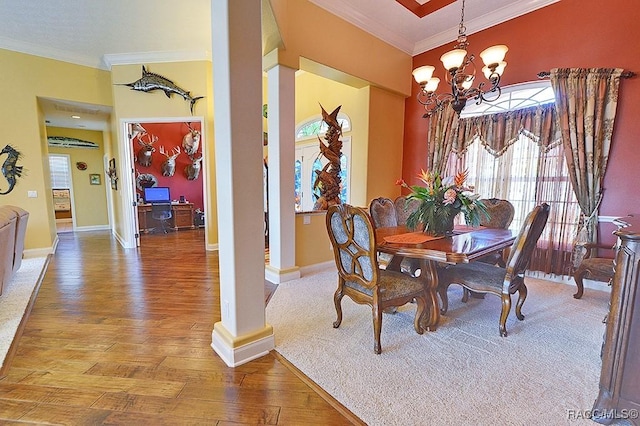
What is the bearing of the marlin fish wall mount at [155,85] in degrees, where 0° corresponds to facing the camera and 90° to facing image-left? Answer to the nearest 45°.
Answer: approximately 90°

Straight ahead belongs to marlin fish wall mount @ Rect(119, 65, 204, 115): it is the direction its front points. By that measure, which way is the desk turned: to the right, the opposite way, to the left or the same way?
to the left

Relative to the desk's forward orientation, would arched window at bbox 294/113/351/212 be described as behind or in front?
in front

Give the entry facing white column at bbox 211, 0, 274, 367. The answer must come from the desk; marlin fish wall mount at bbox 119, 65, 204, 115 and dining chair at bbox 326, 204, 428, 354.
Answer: the desk

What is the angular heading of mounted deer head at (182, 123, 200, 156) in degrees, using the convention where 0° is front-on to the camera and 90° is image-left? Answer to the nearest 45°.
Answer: approximately 0°

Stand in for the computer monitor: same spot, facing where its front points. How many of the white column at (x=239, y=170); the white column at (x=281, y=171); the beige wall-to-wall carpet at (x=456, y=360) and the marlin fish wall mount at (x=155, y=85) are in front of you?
4

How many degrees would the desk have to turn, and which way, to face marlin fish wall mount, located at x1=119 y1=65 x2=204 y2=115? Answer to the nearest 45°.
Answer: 0° — it already faces it

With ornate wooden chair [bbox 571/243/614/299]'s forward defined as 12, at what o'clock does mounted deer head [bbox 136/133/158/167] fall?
The mounted deer head is roughly at 1 o'clock from the ornate wooden chair.

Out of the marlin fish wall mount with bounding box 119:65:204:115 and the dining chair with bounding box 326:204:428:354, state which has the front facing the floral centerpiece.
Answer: the dining chair

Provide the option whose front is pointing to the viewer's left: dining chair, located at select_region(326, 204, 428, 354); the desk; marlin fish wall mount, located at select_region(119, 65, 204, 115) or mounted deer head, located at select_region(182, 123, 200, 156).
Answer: the marlin fish wall mount

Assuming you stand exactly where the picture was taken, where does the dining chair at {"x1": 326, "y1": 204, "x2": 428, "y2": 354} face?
facing away from the viewer and to the right of the viewer

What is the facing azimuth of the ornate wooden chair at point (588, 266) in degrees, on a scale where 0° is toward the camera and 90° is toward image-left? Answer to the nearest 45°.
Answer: approximately 45°
